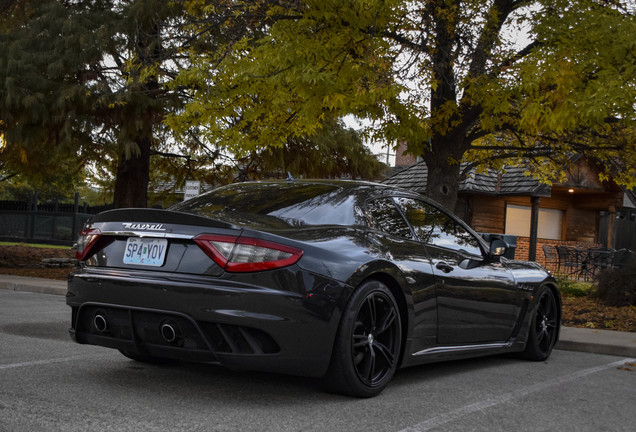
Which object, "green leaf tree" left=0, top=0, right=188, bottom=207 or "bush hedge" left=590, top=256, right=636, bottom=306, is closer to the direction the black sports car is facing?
the bush hedge

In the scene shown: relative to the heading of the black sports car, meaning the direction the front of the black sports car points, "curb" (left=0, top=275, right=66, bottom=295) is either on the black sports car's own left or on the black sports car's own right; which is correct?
on the black sports car's own left

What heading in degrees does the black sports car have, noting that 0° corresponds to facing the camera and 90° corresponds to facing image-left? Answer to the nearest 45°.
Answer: approximately 225°

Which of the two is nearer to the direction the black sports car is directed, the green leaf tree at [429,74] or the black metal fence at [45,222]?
the green leaf tree

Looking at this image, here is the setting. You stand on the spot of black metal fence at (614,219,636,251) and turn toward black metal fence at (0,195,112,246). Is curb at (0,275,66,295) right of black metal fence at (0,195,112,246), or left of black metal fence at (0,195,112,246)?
left

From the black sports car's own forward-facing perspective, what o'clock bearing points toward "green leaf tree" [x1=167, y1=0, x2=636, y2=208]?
The green leaf tree is roughly at 11 o'clock from the black sports car.
